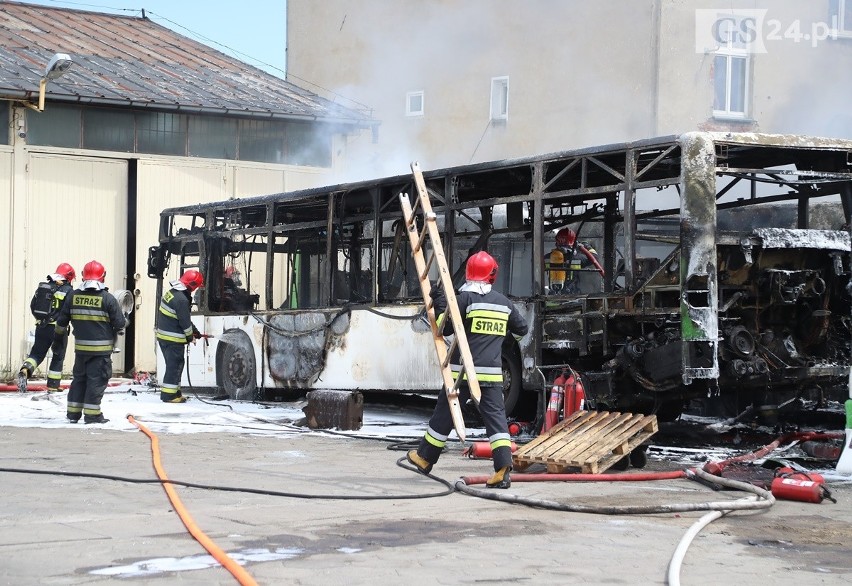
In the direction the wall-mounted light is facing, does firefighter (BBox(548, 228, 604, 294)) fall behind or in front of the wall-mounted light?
in front

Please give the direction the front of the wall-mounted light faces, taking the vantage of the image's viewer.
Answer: facing the viewer and to the right of the viewer

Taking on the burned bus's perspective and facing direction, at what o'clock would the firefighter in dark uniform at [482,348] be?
The firefighter in dark uniform is roughly at 8 o'clock from the burned bus.

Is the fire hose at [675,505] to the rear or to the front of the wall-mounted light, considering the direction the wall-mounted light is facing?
to the front

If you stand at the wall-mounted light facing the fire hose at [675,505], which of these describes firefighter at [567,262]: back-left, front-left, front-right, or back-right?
front-left

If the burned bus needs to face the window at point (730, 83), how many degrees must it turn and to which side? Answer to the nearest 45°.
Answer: approximately 45° to its right

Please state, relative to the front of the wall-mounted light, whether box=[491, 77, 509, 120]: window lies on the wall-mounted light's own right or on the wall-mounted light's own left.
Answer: on the wall-mounted light's own left

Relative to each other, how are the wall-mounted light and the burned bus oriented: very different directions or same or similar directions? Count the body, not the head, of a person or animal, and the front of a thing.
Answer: very different directions

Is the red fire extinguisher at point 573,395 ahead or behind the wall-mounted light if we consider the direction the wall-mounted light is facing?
ahead

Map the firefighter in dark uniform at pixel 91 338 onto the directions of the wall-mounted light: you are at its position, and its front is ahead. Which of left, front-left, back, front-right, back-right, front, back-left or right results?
front-right

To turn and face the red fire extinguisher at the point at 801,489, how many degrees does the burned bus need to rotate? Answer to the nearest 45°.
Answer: approximately 135° to its left

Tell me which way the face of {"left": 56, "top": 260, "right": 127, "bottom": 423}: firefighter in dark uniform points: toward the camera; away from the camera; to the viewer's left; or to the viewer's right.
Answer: away from the camera

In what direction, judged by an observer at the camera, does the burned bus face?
facing away from the viewer and to the left of the viewer

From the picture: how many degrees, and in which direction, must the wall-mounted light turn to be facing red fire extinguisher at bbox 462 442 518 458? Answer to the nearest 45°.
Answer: approximately 45° to its right
